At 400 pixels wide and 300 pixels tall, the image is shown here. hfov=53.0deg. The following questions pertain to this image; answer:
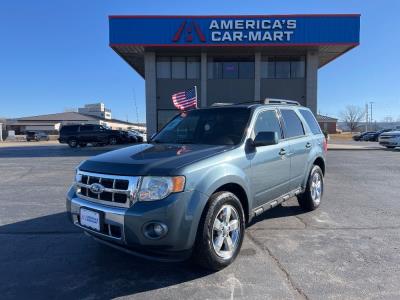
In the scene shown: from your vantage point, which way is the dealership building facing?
toward the camera

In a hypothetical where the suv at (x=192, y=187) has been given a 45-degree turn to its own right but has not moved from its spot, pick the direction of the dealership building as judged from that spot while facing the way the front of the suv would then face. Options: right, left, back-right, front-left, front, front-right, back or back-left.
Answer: right

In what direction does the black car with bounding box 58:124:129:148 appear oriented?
to the viewer's right

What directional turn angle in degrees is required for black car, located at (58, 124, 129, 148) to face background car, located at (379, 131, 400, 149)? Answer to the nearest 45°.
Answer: approximately 45° to its right

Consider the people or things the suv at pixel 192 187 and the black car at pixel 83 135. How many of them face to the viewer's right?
1

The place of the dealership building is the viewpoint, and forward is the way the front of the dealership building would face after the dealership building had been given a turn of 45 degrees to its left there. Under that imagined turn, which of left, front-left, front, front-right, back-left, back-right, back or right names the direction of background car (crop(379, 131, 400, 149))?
front-left

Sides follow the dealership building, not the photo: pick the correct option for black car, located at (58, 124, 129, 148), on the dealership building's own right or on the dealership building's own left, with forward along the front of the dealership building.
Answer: on the dealership building's own right

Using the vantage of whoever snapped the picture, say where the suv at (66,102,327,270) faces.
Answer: facing the viewer and to the left of the viewer

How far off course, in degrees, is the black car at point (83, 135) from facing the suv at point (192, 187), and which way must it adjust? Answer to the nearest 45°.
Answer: approximately 90° to its right

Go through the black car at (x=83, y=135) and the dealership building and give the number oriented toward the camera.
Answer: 1

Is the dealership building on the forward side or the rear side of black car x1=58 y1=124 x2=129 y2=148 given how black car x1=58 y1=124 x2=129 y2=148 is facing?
on the forward side

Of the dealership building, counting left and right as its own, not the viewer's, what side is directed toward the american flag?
front
